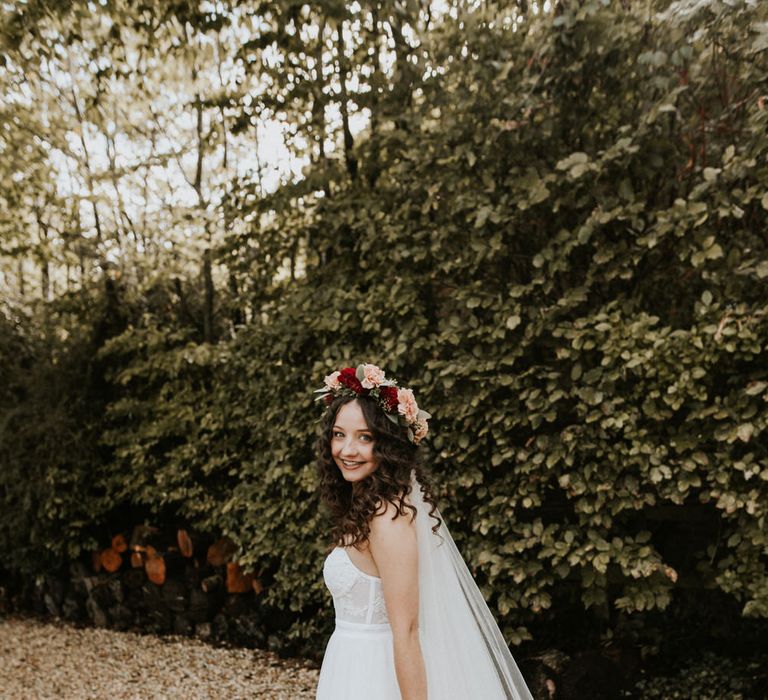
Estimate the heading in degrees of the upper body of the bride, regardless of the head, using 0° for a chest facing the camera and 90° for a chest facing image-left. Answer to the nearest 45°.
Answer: approximately 90°
